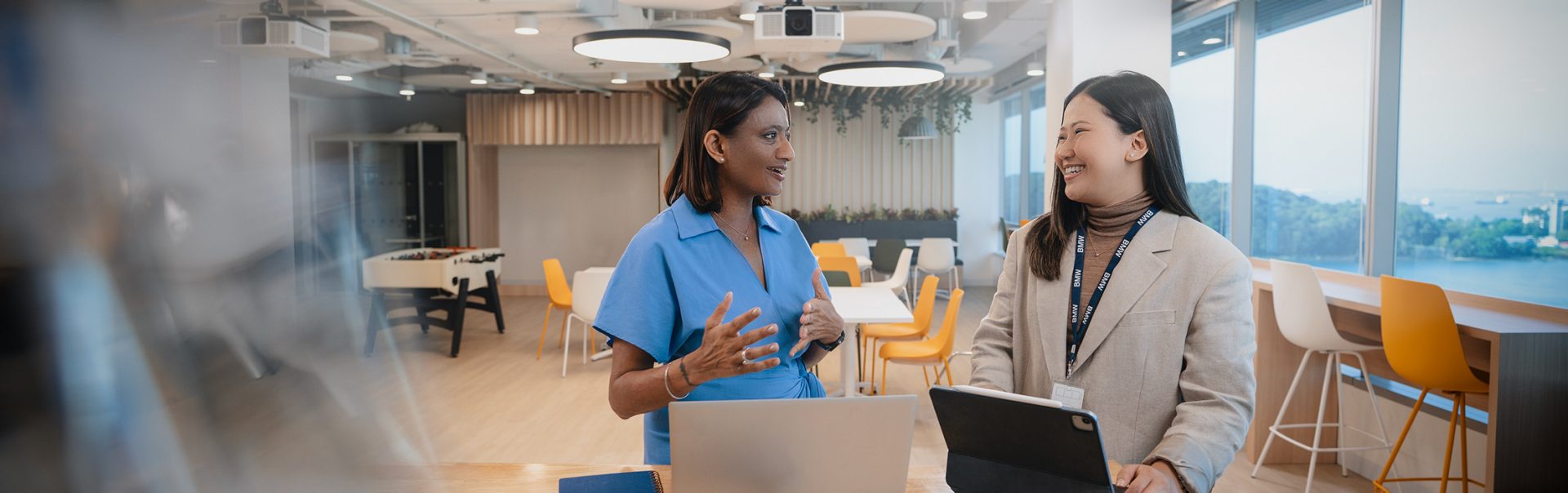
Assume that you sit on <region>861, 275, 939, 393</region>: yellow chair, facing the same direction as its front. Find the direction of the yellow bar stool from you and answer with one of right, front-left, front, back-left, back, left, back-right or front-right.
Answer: back-left

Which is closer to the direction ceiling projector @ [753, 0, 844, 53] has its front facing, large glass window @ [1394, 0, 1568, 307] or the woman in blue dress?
the woman in blue dress

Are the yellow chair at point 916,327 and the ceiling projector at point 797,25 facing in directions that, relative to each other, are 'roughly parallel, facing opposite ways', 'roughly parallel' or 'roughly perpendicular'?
roughly perpendicular

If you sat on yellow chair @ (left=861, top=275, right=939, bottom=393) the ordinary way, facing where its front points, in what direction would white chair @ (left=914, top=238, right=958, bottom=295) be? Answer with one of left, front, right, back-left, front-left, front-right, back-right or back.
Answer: right

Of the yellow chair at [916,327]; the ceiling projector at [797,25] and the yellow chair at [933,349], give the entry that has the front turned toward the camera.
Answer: the ceiling projector

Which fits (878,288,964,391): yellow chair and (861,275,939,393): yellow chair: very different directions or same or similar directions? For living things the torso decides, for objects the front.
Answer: same or similar directions

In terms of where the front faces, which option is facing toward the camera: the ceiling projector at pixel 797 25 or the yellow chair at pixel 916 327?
the ceiling projector

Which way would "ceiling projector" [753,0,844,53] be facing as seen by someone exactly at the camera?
facing the viewer

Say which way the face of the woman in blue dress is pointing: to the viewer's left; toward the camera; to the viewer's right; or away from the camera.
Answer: to the viewer's right

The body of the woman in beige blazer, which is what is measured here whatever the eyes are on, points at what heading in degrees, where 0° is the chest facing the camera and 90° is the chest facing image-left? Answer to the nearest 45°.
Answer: approximately 45°

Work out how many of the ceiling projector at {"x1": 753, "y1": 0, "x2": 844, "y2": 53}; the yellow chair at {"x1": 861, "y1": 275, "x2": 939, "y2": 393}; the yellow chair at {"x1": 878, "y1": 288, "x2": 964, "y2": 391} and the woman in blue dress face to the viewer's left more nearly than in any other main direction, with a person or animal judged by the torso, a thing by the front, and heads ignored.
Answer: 2

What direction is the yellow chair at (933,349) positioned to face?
to the viewer's left

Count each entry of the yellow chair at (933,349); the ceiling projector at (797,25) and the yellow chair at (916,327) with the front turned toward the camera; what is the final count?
1

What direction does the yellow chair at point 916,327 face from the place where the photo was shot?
facing to the left of the viewer

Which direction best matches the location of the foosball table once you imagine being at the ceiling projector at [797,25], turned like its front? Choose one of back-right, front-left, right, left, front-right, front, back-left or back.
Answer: back-right

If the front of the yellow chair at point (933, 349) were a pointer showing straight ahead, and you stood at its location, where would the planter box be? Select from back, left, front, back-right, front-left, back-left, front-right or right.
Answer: right
